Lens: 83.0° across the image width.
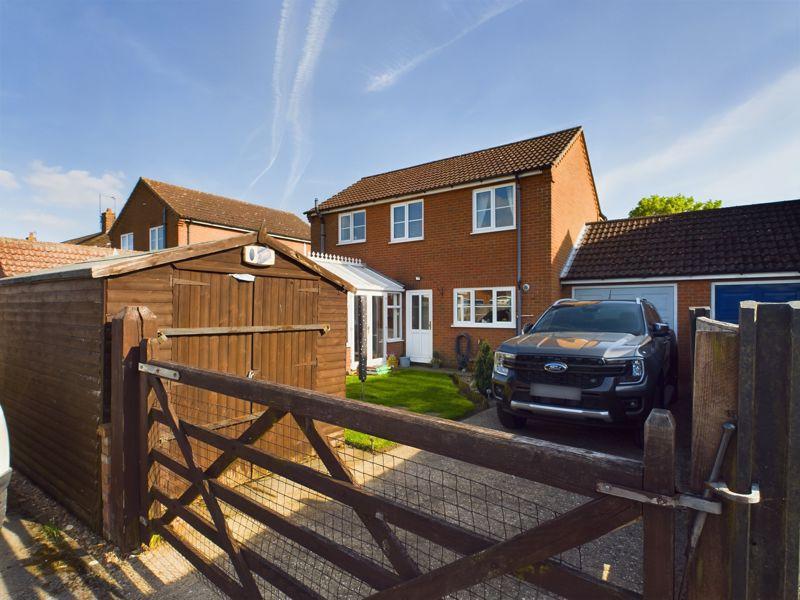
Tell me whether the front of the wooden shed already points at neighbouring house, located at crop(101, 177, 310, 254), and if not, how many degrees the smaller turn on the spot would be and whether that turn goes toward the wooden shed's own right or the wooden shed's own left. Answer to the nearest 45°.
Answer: approximately 135° to the wooden shed's own left

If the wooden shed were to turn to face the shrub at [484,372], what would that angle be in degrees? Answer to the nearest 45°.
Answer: approximately 45° to its left

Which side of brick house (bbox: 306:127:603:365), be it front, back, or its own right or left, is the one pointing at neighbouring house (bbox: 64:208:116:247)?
right

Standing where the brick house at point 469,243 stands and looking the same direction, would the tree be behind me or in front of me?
behind

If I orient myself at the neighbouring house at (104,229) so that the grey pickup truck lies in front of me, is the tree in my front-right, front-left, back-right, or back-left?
front-left

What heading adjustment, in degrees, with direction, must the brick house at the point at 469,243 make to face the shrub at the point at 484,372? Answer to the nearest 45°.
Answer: approximately 45° to its left

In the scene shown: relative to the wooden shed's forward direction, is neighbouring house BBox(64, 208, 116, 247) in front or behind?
behind

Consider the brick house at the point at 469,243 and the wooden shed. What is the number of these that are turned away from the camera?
0

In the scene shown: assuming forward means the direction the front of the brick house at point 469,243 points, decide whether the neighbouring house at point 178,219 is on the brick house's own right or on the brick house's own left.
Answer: on the brick house's own right

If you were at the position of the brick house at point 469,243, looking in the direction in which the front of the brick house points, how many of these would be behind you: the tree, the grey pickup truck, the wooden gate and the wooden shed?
1

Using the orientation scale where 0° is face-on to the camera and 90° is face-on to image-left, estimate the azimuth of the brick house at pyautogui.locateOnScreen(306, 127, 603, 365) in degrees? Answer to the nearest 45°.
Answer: approximately 45°

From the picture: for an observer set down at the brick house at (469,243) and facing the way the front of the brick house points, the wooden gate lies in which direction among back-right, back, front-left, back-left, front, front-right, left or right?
front-left
